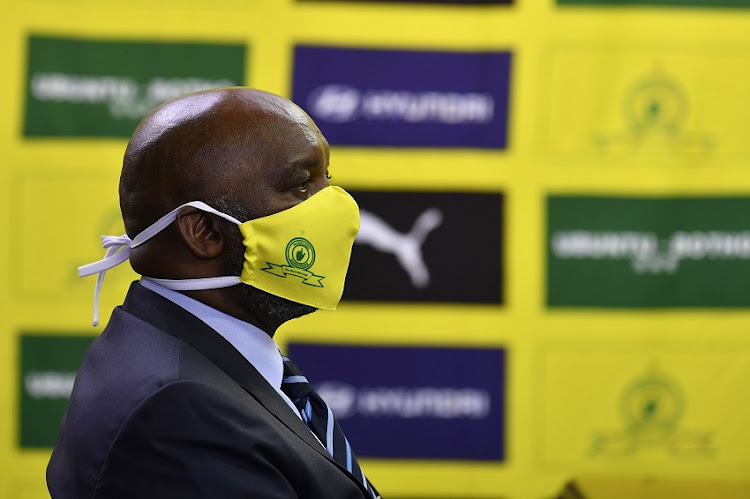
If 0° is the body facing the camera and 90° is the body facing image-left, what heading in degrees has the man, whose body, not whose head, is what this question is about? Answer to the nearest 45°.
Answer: approximately 270°

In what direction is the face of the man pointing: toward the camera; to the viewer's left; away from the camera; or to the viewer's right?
to the viewer's right
